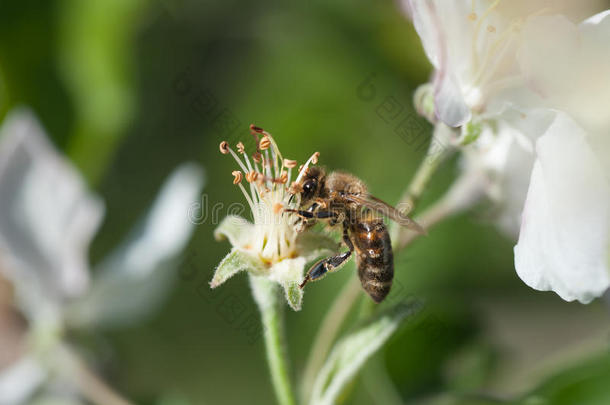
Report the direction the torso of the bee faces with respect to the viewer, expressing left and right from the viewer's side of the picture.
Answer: facing to the left of the viewer
